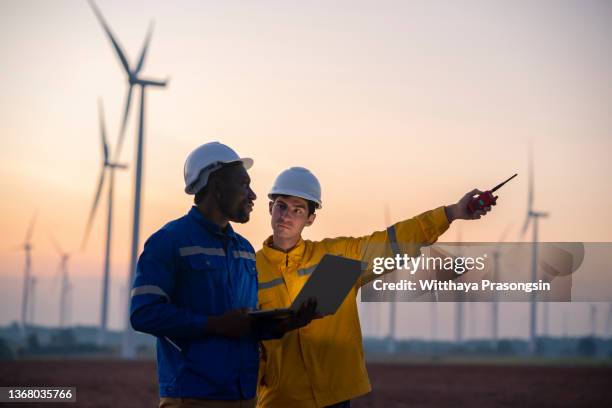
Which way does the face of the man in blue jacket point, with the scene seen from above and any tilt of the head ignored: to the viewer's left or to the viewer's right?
to the viewer's right

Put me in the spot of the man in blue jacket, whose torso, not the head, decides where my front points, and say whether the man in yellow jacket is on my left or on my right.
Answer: on my left

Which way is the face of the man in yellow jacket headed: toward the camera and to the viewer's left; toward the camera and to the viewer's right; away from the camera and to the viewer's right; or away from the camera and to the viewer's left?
toward the camera and to the viewer's left

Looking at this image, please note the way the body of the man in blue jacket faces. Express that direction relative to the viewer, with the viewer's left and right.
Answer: facing the viewer and to the right of the viewer
